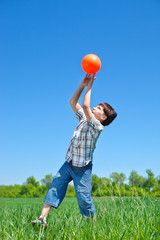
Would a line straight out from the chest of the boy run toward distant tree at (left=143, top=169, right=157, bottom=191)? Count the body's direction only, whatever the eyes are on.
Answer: no

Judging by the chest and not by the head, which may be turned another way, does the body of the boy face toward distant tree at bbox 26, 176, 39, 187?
no
